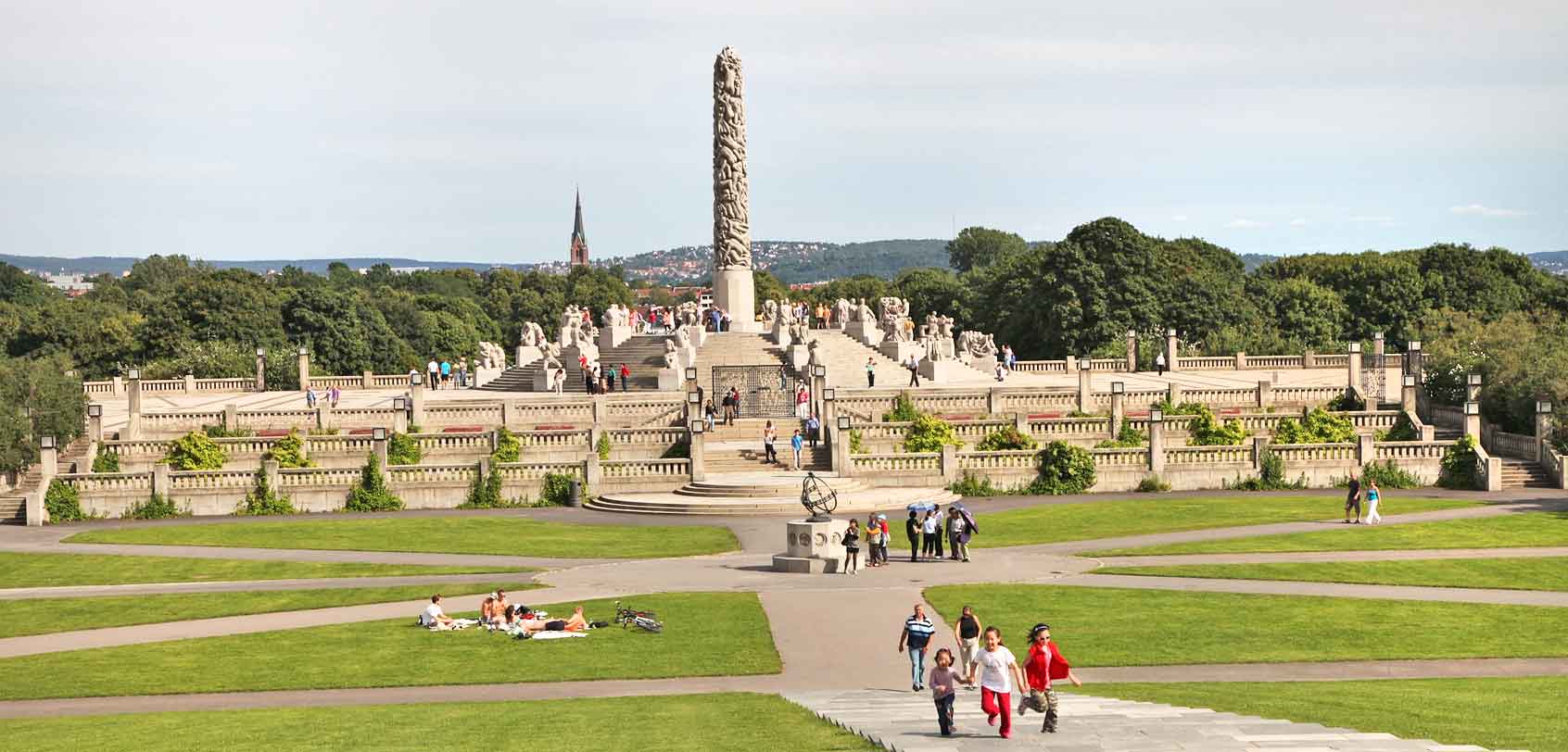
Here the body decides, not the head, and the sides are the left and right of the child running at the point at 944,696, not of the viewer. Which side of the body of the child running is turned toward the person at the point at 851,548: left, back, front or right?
back

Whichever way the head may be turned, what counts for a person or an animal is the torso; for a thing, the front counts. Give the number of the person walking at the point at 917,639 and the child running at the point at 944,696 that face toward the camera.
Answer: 2

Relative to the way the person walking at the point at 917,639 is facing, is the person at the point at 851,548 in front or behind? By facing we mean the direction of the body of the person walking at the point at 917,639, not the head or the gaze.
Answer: behind

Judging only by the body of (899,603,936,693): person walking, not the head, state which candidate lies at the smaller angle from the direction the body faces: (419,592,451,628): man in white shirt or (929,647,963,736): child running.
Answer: the child running

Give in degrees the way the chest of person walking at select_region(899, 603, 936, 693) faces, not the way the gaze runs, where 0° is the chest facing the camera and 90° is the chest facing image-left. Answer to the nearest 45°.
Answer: approximately 0°

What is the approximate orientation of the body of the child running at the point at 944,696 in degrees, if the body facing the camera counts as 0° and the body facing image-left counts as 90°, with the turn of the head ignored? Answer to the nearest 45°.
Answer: approximately 0°

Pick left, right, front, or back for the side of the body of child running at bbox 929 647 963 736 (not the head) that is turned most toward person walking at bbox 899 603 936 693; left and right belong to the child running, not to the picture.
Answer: back

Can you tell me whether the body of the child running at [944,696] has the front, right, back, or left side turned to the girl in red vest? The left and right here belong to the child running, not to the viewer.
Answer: left
